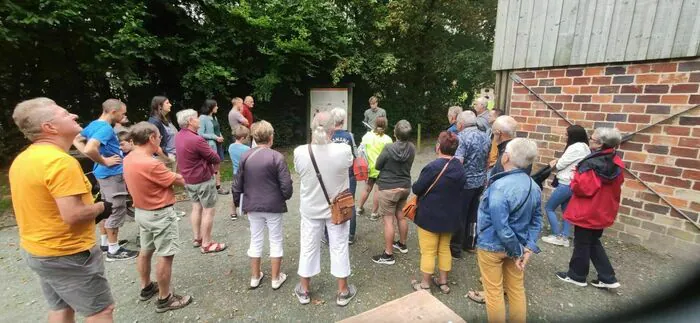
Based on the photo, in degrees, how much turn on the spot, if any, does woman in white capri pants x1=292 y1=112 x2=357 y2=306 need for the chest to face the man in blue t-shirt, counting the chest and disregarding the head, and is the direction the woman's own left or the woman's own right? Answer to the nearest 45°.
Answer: approximately 45° to the woman's own left

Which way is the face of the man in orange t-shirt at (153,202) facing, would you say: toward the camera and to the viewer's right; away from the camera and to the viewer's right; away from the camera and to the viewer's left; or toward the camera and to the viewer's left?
away from the camera and to the viewer's right

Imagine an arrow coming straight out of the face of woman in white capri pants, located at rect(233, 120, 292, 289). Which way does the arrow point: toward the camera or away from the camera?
away from the camera

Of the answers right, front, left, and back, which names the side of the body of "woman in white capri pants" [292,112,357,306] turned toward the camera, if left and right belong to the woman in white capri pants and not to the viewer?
back

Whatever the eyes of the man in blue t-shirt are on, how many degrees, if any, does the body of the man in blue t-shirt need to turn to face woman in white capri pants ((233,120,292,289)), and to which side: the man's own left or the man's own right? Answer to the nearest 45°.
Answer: approximately 45° to the man's own right

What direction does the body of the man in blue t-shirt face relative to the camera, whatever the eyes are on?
to the viewer's right

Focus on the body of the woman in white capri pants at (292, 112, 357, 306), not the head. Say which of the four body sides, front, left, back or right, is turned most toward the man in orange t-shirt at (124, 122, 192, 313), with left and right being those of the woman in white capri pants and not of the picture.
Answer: left

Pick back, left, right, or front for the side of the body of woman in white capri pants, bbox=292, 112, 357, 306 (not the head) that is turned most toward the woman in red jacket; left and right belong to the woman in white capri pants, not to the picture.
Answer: right

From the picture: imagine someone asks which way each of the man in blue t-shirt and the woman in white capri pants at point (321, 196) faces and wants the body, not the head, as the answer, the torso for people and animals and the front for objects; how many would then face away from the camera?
1

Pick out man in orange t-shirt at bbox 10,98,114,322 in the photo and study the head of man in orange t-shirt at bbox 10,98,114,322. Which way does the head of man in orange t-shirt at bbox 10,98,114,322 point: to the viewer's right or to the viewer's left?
to the viewer's right

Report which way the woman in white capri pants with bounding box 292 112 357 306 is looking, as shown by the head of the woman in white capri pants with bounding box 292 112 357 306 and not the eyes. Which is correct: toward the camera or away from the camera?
away from the camera

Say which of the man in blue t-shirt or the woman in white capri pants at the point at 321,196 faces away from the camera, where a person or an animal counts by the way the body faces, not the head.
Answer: the woman in white capri pants
